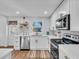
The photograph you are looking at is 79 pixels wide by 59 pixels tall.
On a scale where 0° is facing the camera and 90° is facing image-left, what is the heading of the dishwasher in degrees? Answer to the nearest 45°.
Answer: approximately 0°

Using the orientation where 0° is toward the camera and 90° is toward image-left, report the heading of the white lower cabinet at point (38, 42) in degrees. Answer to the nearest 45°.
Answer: approximately 0°

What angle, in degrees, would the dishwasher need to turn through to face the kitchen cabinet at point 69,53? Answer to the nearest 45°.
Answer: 0° — it already faces it

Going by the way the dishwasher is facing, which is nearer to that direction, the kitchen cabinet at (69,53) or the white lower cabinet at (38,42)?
the kitchen cabinet

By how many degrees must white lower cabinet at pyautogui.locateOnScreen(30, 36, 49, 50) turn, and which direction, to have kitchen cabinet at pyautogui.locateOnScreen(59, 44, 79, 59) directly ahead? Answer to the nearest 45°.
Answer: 0° — it already faces it

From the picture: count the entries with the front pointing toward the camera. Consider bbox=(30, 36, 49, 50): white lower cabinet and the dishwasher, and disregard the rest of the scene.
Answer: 2

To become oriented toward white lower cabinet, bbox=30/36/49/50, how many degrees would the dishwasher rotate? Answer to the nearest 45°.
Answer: approximately 90° to its left

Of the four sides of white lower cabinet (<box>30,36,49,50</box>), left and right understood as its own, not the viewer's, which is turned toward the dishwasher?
right
